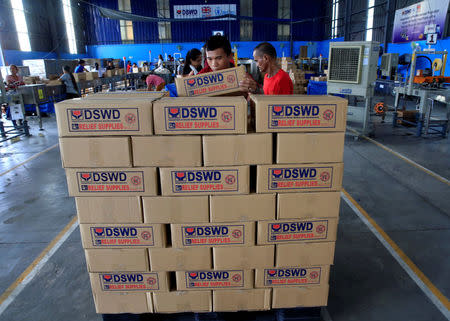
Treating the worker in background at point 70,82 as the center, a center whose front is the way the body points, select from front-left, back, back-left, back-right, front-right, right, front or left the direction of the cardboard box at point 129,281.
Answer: left

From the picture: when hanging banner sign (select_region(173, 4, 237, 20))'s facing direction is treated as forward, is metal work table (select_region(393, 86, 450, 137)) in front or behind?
in front

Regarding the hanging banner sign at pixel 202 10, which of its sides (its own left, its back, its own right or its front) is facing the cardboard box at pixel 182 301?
front

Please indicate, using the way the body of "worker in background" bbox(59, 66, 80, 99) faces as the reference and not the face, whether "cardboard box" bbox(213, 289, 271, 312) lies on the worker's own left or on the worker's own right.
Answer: on the worker's own left

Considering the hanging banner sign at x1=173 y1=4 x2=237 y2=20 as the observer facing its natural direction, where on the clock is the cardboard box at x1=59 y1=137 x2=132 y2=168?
The cardboard box is roughly at 12 o'clock from the hanging banner sign.

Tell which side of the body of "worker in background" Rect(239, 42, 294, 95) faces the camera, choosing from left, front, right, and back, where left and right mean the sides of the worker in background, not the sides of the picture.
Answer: left

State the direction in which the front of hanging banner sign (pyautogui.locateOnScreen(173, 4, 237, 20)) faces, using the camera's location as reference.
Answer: facing the viewer

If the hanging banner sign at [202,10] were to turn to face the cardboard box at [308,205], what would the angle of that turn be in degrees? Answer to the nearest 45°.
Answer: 0° — it already faces it

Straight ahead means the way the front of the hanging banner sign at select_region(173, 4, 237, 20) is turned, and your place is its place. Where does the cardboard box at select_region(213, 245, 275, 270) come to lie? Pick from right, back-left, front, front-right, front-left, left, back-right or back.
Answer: front

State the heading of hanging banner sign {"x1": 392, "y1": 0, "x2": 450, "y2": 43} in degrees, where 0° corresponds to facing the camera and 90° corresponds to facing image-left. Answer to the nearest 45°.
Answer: approximately 45°

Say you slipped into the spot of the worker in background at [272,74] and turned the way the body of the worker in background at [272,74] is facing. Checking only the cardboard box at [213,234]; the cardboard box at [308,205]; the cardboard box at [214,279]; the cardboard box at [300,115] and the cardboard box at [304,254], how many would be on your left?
5

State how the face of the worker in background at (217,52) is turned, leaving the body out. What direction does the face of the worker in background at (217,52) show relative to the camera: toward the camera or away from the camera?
toward the camera
